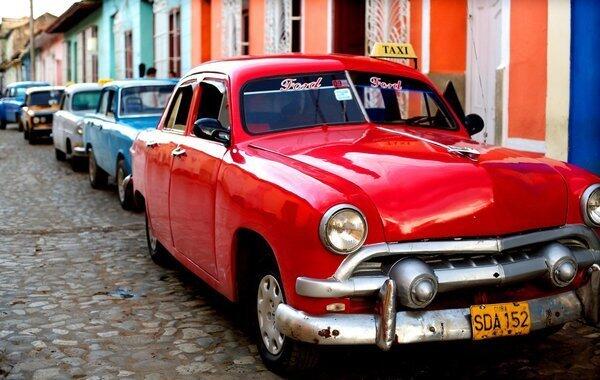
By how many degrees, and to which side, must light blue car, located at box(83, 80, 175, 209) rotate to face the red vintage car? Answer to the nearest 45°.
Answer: approximately 45° to its right

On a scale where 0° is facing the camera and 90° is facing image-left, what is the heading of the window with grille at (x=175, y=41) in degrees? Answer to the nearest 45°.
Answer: approximately 45°

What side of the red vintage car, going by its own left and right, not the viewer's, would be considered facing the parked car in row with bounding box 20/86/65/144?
back

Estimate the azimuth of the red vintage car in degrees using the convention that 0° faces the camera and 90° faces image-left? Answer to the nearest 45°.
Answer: approximately 315°

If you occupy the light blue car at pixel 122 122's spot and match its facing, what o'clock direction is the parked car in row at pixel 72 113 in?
The parked car in row is roughly at 7 o'clock from the light blue car.

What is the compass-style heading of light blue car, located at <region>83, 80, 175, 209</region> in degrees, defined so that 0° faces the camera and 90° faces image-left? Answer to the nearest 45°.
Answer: approximately 315°
